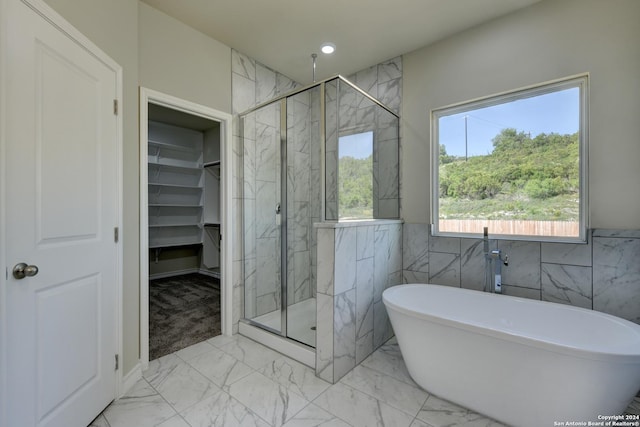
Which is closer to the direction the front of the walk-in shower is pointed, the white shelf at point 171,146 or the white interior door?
the white interior door

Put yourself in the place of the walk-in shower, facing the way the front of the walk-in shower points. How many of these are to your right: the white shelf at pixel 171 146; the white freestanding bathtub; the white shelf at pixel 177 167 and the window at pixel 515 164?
2

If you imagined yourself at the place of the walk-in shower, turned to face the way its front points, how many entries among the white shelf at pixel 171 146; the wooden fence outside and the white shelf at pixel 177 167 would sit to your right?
2

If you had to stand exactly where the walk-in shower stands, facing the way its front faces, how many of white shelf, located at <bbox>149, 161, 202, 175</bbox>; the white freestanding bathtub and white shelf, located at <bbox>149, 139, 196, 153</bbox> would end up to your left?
1

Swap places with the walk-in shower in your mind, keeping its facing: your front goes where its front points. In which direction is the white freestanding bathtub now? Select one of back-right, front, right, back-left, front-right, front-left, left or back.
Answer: left

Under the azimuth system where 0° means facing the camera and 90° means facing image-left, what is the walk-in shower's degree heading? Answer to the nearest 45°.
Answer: approximately 45°

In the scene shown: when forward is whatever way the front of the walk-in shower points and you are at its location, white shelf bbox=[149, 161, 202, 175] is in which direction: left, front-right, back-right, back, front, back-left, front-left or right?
right

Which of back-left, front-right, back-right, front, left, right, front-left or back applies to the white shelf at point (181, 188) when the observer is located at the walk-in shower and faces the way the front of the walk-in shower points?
right

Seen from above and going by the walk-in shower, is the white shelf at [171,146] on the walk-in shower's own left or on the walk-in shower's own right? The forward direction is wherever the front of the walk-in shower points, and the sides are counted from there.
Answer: on the walk-in shower's own right

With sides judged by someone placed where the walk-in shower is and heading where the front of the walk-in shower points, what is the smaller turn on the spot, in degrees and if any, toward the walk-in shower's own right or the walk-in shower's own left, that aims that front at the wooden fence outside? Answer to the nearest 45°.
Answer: approximately 135° to the walk-in shower's own left

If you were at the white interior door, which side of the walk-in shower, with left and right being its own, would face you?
front
